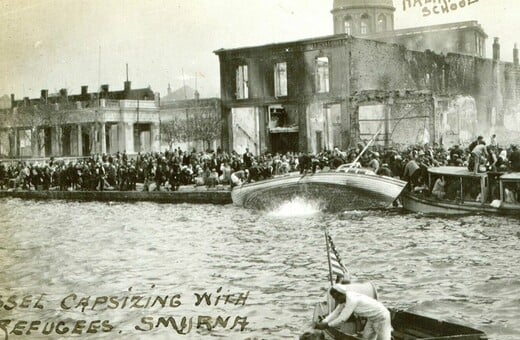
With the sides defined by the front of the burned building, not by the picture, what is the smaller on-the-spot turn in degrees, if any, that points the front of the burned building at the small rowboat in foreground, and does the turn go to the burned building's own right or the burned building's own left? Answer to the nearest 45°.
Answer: approximately 45° to the burned building's own left

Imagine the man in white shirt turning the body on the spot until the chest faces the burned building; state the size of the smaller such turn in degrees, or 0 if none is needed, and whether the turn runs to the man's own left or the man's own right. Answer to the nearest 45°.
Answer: approximately 90° to the man's own right

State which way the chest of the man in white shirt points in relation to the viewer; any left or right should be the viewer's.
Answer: facing to the left of the viewer

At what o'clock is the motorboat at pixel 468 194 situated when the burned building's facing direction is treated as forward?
The motorboat is roughly at 10 o'clock from the burned building.
